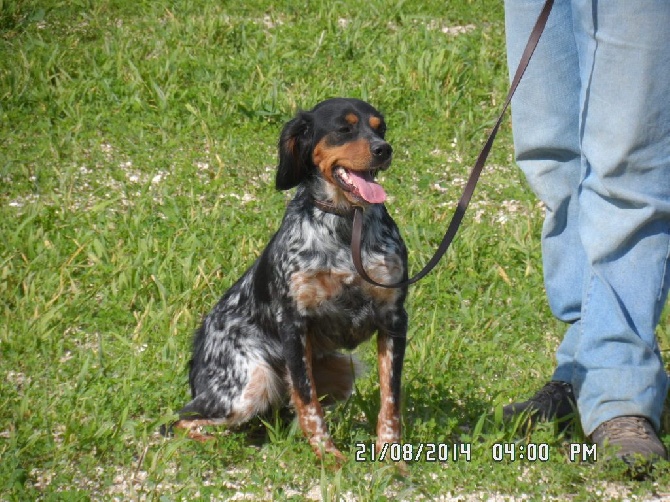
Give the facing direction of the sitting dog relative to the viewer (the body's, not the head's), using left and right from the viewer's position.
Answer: facing the viewer and to the right of the viewer
